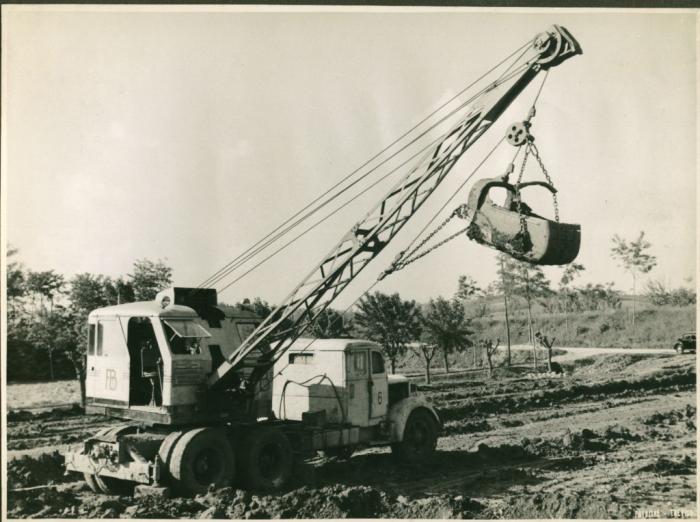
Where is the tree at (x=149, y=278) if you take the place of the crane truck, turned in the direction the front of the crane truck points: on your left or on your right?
on your left

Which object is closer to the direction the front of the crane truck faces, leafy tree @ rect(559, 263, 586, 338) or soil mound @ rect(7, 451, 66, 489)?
the leafy tree

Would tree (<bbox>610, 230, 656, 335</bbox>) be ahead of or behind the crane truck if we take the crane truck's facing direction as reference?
ahead

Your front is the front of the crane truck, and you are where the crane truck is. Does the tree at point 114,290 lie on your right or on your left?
on your left

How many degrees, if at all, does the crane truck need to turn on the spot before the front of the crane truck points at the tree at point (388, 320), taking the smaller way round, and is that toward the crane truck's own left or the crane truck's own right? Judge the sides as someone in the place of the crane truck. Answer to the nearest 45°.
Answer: approximately 45° to the crane truck's own left

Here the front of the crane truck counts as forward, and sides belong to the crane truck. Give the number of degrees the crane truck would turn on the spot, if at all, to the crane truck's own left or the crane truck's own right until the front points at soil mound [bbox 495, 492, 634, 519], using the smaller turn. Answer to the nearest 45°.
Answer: approximately 45° to the crane truck's own right

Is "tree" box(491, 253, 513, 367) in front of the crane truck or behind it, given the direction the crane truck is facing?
in front

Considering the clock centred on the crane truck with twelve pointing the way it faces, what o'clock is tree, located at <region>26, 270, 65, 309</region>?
The tree is roughly at 9 o'clock from the crane truck.

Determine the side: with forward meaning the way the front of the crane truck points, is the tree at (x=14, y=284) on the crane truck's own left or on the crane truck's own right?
on the crane truck's own left

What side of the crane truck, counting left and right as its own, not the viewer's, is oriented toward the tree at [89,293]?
left

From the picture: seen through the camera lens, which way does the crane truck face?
facing away from the viewer and to the right of the viewer
